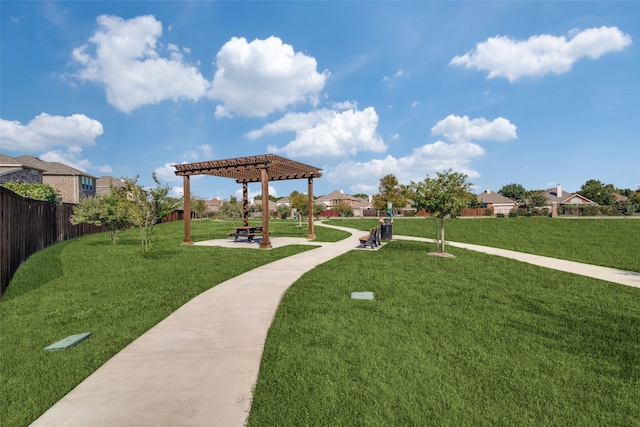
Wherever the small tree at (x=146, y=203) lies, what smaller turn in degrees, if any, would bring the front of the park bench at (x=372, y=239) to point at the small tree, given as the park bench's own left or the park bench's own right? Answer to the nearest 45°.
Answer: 0° — it already faces it

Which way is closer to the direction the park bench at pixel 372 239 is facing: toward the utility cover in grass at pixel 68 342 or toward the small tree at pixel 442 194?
the utility cover in grass

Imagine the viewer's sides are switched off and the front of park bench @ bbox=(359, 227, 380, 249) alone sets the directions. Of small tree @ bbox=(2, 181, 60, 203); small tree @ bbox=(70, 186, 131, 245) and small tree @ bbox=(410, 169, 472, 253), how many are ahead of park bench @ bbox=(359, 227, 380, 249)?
2

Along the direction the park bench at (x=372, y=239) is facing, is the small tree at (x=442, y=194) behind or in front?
behind

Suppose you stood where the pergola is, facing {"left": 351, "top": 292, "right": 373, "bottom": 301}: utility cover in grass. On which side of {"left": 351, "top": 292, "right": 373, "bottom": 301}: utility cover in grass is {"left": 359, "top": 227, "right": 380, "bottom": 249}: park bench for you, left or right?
left

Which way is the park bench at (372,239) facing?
to the viewer's left

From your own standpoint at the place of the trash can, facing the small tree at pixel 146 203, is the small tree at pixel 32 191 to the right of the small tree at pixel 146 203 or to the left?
right

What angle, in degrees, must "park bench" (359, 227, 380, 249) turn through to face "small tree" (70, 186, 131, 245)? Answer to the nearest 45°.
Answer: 0° — it already faces it

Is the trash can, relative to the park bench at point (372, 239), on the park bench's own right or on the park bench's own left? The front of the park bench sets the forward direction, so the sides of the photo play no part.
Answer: on the park bench's own right

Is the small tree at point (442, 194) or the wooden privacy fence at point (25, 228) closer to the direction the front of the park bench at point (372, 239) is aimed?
the wooden privacy fence
